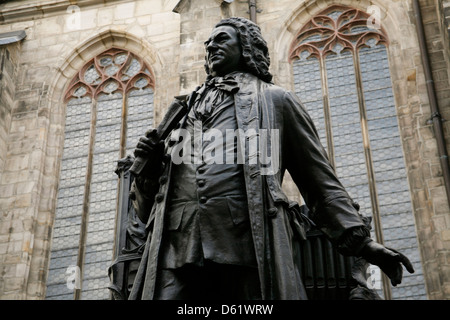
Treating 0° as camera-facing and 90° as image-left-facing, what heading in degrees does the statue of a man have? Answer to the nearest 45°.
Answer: approximately 45°
